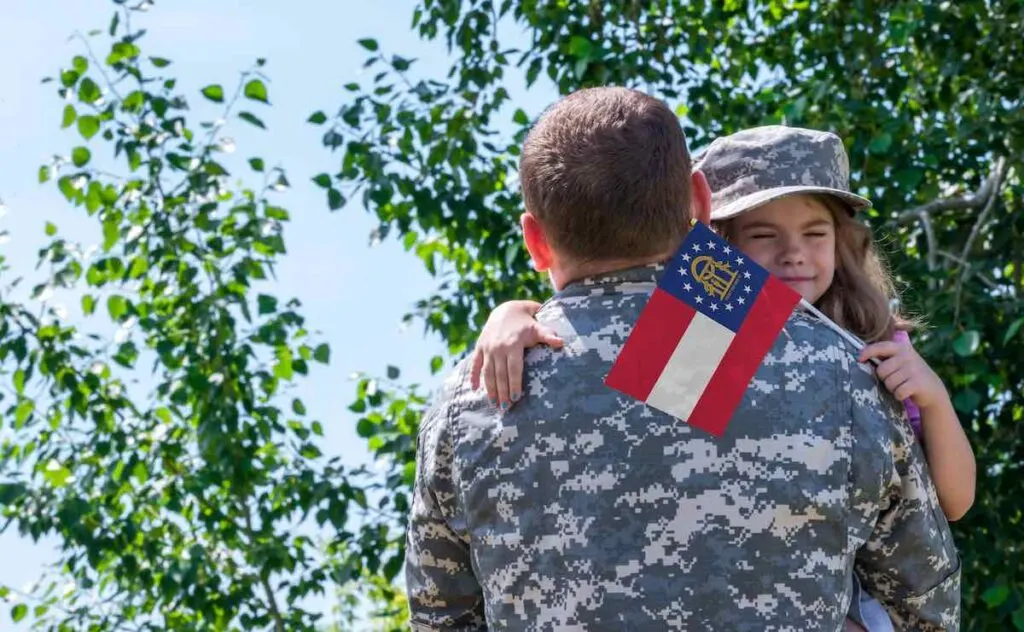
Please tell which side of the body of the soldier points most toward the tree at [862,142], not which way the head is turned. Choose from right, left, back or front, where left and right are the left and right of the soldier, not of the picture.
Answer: front

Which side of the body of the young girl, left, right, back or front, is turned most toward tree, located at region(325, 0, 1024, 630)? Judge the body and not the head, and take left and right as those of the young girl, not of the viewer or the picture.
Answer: back

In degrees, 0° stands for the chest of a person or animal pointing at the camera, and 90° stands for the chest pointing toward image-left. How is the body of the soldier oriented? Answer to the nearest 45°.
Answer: approximately 180°

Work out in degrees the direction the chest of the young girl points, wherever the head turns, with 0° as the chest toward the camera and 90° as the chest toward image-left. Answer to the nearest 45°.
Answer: approximately 0°

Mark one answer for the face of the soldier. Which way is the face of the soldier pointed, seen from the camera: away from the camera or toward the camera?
away from the camera
